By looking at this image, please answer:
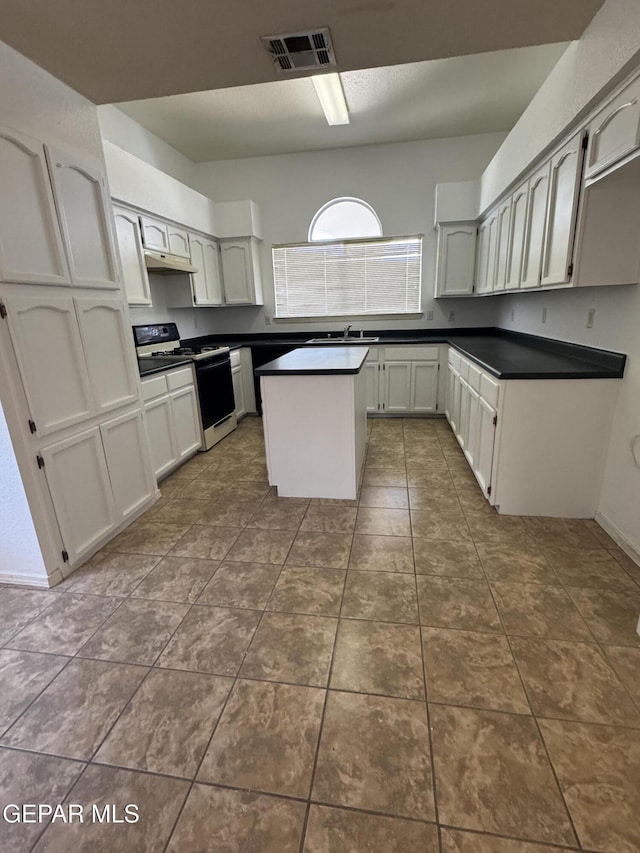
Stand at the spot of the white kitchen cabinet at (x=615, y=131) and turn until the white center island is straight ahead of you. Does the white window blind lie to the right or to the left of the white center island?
right

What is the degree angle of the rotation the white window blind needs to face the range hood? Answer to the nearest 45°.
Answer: approximately 45° to its right

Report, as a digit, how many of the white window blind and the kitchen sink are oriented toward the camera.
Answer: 2

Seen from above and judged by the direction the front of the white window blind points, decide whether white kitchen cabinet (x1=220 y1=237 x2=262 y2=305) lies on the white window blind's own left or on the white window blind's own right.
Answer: on the white window blind's own right

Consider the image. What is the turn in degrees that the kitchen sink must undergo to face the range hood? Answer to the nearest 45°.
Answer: approximately 45° to its right

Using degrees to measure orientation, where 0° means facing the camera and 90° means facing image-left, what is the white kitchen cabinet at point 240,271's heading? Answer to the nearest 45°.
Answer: approximately 0°

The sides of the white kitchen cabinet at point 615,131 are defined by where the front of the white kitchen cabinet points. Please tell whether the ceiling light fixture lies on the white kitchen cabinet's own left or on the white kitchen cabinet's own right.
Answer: on the white kitchen cabinet's own right

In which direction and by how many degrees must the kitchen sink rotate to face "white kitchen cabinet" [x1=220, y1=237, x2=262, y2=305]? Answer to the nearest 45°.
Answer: approximately 90° to its right

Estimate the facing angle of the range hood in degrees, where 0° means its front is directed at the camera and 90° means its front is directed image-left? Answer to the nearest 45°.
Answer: approximately 315°

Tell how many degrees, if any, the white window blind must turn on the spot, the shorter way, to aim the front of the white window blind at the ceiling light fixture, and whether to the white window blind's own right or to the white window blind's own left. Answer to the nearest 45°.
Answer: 0° — it already faces it
